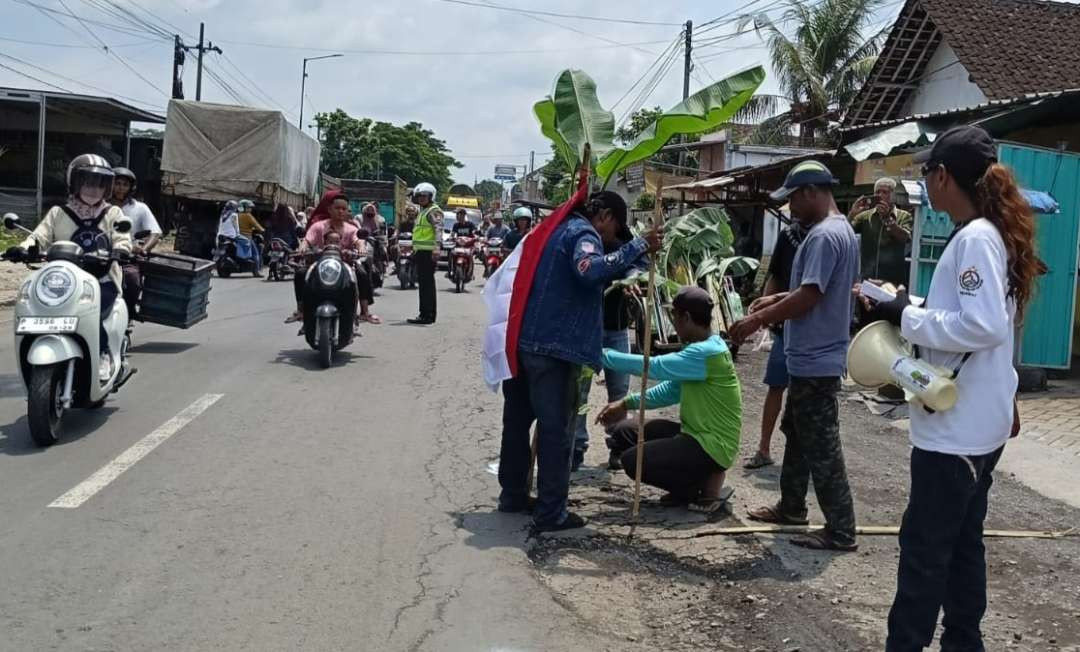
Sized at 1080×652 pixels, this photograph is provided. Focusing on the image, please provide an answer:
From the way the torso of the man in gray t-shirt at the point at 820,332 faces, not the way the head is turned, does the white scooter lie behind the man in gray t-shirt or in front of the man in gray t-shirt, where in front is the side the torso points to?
in front

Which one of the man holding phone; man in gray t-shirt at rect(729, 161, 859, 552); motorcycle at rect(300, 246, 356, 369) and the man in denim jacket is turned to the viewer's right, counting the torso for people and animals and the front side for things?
the man in denim jacket

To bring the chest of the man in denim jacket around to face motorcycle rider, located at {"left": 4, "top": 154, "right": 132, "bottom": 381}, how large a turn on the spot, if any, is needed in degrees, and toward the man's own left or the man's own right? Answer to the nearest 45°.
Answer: approximately 135° to the man's own left

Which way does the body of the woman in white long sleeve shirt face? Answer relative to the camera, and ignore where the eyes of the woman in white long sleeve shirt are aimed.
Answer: to the viewer's left

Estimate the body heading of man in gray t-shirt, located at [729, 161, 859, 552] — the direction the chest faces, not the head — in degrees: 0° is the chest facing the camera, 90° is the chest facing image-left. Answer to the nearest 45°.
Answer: approximately 90°

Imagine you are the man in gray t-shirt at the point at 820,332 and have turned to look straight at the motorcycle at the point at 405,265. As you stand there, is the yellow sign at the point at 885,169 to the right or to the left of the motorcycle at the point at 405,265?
right

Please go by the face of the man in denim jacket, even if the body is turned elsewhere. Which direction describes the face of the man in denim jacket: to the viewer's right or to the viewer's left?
to the viewer's right

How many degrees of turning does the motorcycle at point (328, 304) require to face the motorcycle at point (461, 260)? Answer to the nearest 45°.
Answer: approximately 180°

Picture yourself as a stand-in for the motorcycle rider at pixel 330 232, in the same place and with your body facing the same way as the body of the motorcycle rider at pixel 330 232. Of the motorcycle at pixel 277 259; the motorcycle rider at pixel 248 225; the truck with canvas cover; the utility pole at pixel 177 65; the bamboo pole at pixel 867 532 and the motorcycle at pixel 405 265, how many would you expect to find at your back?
5

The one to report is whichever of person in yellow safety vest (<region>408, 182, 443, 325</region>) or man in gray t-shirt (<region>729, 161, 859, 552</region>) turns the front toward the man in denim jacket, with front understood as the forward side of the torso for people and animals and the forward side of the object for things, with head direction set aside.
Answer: the man in gray t-shirt

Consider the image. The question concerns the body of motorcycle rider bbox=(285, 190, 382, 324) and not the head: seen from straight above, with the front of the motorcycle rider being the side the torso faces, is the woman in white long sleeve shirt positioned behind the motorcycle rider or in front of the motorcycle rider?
in front
